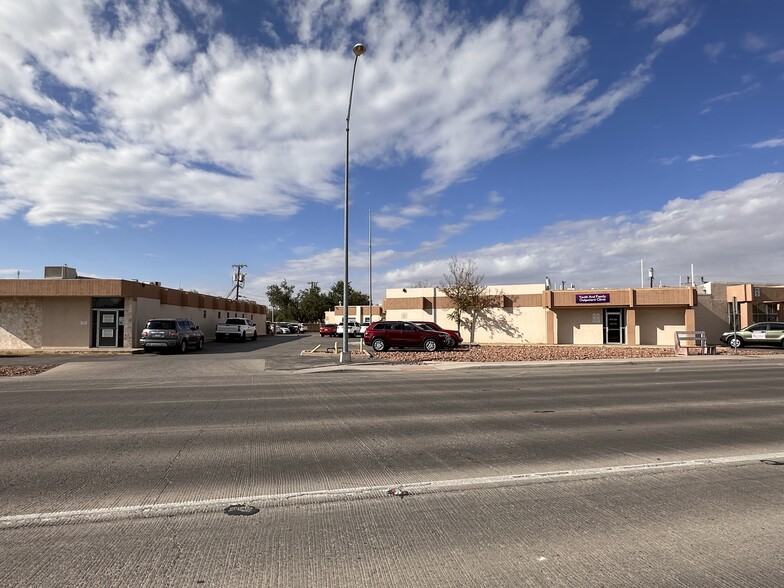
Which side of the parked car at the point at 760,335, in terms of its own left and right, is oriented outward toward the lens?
left

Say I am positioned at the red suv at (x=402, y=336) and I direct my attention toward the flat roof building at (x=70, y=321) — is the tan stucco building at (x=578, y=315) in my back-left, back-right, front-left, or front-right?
back-right

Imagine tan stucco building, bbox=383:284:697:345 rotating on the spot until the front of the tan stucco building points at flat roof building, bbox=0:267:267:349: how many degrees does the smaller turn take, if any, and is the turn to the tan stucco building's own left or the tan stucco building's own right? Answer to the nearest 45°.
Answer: approximately 45° to the tan stucco building's own right

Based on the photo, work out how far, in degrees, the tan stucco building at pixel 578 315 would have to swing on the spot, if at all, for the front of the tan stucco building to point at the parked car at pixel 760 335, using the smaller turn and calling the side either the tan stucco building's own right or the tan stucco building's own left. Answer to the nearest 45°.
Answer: approximately 45° to the tan stucco building's own left
